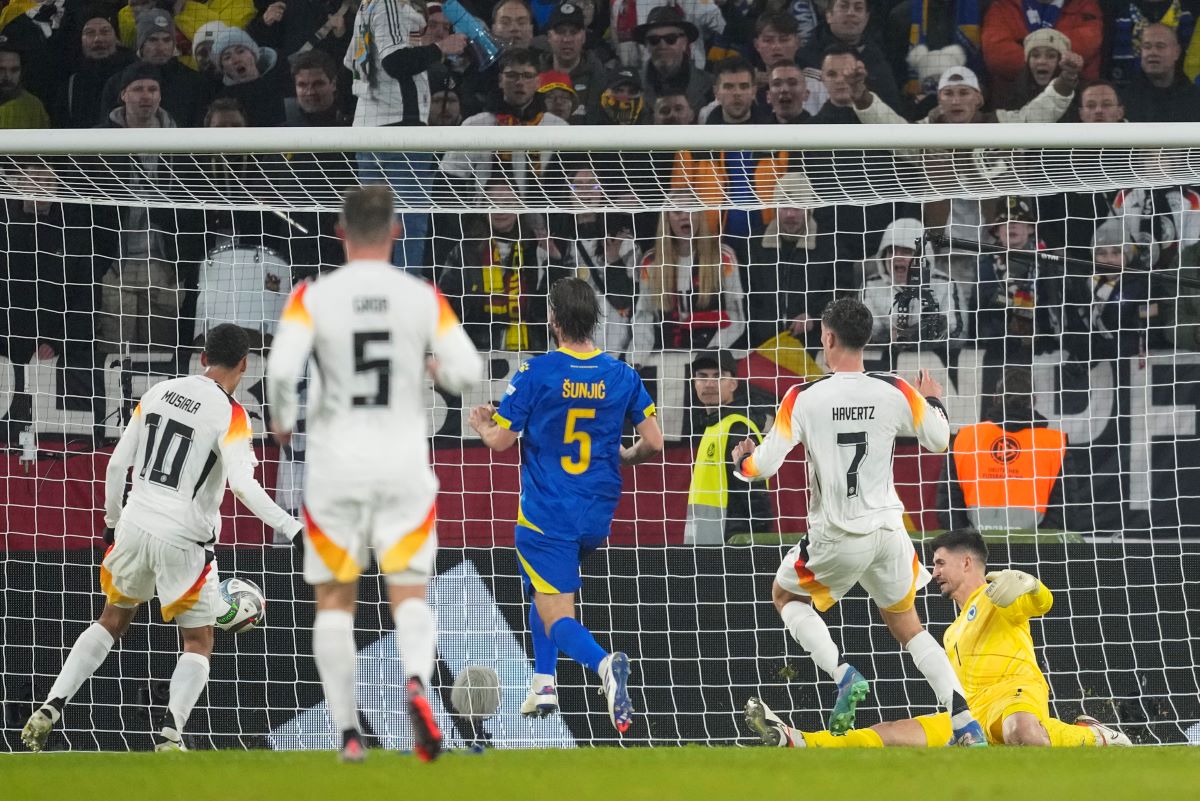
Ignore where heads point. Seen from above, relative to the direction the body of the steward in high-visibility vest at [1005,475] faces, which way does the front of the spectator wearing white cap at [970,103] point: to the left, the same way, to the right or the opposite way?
the opposite way

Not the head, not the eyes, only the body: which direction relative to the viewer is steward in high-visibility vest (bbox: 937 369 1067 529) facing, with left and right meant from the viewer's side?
facing away from the viewer

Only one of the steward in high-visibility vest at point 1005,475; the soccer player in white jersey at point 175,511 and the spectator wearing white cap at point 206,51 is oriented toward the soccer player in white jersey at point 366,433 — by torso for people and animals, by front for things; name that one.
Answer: the spectator wearing white cap

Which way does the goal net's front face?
toward the camera

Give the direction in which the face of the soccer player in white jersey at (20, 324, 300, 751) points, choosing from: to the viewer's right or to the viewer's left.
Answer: to the viewer's right

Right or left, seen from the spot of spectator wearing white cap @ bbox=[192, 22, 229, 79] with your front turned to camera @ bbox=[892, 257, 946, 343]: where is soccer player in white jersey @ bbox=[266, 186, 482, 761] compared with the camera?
right

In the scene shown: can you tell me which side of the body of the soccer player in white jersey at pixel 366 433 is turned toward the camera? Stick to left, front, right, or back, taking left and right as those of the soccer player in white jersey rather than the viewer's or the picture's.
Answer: back

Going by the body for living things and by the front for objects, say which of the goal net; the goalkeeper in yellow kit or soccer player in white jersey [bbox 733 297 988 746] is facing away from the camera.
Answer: the soccer player in white jersey

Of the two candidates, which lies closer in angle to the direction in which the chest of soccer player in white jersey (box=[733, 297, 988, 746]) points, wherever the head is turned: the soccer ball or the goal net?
the goal net

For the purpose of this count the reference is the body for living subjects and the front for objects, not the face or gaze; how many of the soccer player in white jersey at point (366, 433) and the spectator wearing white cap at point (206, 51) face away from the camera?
1

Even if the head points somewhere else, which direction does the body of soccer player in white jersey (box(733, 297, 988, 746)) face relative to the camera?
away from the camera

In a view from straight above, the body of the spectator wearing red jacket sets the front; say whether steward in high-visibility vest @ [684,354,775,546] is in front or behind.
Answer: in front

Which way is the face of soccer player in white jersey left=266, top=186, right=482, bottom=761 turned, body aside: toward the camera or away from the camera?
away from the camera
